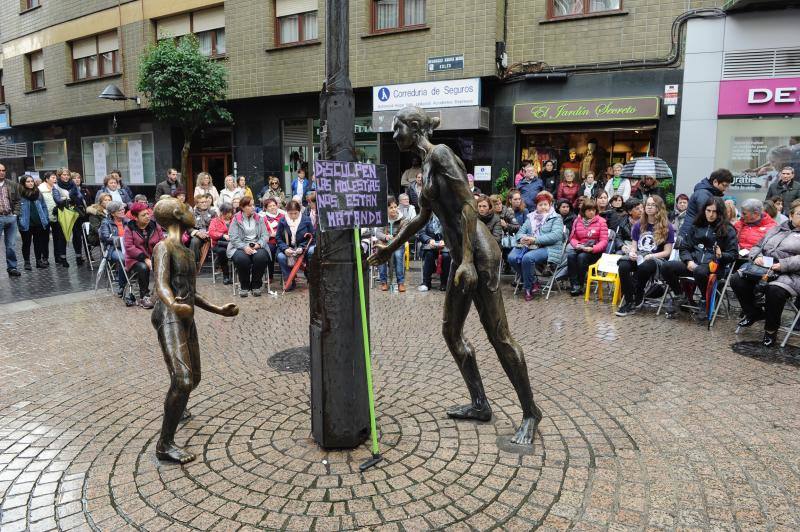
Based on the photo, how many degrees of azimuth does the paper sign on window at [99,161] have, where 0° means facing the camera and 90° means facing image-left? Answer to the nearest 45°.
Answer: approximately 0°

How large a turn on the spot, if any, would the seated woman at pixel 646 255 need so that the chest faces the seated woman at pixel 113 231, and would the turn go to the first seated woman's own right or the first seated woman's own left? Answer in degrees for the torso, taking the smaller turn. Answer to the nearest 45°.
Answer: approximately 45° to the first seated woman's own right

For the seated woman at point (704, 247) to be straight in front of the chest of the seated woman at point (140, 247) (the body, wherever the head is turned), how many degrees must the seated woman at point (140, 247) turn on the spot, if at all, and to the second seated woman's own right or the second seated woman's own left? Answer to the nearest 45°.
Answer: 0° — they already face them

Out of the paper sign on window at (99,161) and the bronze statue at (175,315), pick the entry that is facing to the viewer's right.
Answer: the bronze statue

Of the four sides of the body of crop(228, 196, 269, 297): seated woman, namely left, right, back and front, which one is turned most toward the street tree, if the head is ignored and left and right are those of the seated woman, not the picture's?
back

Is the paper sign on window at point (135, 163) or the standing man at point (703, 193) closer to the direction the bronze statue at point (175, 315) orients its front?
the standing man

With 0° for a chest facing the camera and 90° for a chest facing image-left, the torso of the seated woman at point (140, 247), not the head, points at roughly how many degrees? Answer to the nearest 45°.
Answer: approximately 315°

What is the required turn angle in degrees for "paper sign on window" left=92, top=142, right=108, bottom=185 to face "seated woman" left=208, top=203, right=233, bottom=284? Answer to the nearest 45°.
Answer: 0° — it already faces them

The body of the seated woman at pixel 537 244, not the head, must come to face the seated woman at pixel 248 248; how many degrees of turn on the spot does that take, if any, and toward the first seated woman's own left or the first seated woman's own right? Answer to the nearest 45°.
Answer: approximately 45° to the first seated woman's own right

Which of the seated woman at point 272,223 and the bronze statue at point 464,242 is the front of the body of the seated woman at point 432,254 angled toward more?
the bronze statue

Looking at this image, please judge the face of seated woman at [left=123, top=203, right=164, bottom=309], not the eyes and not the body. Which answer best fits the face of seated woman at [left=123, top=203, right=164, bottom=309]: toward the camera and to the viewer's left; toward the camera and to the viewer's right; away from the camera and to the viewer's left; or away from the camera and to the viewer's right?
toward the camera and to the viewer's right
